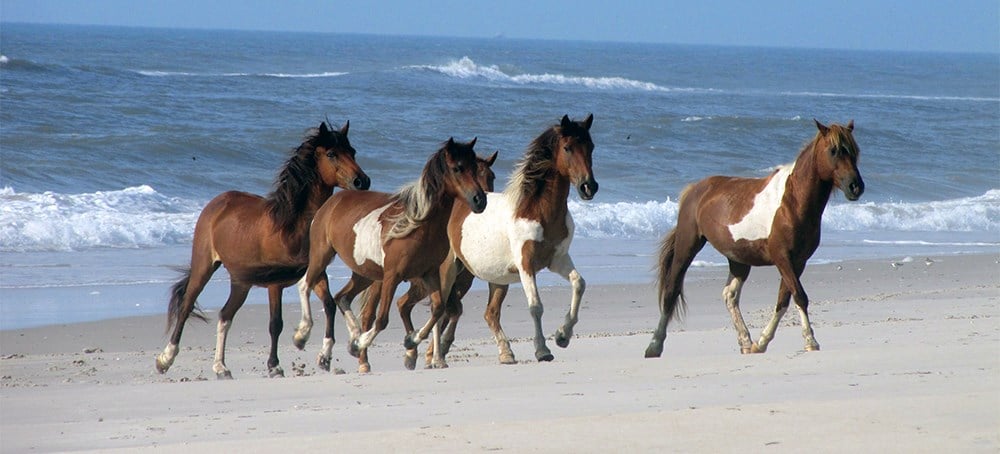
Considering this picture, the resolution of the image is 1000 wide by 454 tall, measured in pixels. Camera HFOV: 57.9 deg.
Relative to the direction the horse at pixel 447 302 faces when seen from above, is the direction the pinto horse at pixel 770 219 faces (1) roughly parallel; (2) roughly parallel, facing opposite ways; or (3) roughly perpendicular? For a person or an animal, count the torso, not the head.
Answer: roughly parallel

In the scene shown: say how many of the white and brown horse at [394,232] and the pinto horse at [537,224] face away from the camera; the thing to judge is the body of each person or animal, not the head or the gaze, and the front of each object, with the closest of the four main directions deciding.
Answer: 0

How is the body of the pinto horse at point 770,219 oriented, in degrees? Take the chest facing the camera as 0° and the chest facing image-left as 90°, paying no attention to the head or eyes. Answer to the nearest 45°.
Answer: approximately 315°

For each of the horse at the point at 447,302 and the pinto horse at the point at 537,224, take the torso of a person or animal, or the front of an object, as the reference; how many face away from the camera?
0

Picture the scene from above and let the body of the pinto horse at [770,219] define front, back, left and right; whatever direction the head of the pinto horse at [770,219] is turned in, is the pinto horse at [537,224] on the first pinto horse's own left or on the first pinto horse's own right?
on the first pinto horse's own right

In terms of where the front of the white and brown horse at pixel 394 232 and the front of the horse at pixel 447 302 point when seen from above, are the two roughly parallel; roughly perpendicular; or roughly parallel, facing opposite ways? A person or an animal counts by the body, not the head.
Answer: roughly parallel

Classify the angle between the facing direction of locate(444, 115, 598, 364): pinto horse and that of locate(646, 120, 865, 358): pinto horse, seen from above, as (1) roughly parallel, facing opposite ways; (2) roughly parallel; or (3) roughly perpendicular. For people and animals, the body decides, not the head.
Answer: roughly parallel

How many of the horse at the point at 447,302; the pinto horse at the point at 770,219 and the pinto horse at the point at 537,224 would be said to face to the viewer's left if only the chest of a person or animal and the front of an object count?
0

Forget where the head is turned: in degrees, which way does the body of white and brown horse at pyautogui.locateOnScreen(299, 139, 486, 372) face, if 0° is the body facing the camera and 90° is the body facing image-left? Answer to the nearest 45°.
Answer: approximately 315°

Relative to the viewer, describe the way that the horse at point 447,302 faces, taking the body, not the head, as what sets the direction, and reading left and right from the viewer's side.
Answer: facing the viewer and to the right of the viewer

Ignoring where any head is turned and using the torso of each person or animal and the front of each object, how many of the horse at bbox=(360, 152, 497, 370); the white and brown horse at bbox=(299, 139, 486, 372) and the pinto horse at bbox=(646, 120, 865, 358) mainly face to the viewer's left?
0
